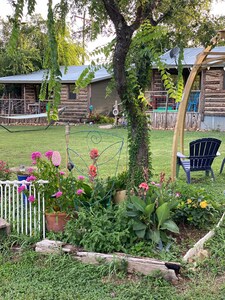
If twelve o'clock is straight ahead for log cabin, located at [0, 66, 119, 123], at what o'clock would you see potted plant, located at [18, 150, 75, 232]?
The potted plant is roughly at 12 o'clock from the log cabin.

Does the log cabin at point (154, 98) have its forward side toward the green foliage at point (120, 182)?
yes

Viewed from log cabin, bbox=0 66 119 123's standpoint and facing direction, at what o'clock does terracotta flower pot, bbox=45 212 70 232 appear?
The terracotta flower pot is roughly at 12 o'clock from the log cabin.

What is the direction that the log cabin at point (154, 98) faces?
toward the camera

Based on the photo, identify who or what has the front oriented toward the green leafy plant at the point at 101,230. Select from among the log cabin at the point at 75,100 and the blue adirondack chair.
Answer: the log cabin

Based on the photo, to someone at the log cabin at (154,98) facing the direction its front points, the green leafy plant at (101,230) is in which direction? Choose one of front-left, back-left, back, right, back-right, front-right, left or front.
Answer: front

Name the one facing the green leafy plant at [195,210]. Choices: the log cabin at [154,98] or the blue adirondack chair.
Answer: the log cabin

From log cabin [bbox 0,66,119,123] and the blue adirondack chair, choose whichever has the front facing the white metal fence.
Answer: the log cabin

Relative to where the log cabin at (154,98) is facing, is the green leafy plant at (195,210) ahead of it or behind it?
ahead

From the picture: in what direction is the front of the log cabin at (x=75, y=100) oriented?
toward the camera

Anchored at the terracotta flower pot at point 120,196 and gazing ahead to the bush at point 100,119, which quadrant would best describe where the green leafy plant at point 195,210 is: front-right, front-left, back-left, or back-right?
back-right

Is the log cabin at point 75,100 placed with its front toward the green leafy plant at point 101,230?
yes

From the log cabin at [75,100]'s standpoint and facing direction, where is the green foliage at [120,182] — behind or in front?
in front

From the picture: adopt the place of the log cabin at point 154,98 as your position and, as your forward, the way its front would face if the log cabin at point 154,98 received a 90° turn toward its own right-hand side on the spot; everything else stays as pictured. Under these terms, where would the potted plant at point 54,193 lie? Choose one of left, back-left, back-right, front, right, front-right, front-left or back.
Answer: left

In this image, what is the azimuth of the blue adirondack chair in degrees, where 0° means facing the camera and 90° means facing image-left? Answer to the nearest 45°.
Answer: approximately 135°
